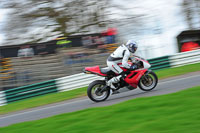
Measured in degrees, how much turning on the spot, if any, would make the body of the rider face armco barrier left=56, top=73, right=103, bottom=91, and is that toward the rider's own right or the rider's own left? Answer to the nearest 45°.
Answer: approximately 135° to the rider's own left

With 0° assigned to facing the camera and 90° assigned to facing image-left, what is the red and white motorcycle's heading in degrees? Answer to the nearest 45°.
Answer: approximately 270°

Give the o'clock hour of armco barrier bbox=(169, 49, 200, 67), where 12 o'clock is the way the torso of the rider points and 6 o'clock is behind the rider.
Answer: The armco barrier is roughly at 10 o'clock from the rider.

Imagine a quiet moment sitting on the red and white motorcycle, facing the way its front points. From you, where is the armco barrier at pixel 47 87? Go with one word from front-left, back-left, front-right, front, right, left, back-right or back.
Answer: back-left

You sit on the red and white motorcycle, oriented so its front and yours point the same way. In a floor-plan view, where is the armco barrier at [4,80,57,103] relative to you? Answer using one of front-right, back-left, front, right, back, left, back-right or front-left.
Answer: back-left

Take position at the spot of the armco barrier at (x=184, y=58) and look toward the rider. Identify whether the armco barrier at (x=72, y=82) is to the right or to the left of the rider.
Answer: right

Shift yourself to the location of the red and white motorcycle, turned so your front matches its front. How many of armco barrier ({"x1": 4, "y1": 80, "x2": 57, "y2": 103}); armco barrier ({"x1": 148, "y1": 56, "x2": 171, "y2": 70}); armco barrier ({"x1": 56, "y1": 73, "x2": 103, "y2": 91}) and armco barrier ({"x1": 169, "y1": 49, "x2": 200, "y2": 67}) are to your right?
0

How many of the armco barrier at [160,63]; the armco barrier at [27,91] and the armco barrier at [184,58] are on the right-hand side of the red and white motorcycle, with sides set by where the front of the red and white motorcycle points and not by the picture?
0

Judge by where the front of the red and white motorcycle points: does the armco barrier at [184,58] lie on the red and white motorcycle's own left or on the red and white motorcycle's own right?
on the red and white motorcycle's own left

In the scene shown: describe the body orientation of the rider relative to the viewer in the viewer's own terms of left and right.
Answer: facing to the right of the viewer

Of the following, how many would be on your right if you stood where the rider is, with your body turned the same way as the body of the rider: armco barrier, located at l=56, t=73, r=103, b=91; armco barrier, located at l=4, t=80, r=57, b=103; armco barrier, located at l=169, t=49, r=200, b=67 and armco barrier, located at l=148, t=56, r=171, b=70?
0

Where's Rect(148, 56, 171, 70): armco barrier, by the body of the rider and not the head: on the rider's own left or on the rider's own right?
on the rider's own left

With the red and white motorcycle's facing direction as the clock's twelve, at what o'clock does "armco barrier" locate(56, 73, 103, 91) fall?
The armco barrier is roughly at 8 o'clock from the red and white motorcycle.
